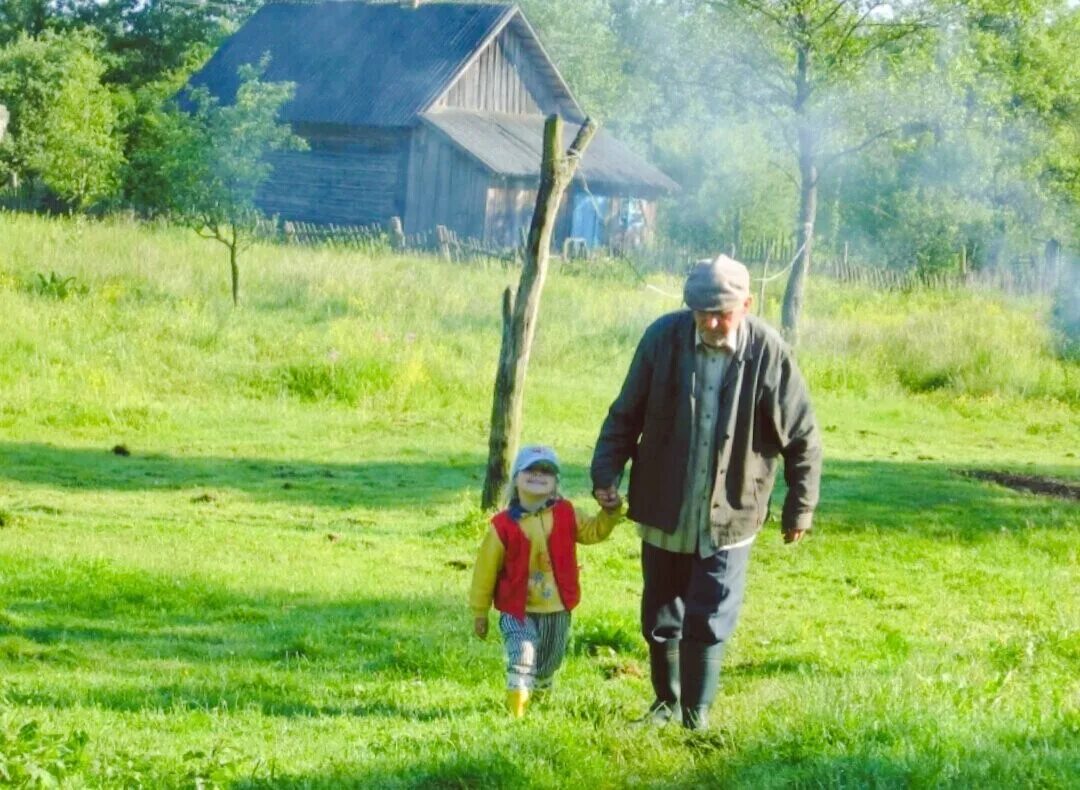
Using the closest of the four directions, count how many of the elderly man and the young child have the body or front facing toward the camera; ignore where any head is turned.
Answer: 2

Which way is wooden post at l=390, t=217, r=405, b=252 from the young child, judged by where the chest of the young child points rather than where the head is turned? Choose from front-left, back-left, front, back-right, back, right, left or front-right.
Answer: back

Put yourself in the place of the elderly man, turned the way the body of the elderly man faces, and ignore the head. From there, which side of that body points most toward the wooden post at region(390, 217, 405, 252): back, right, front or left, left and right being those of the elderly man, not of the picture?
back

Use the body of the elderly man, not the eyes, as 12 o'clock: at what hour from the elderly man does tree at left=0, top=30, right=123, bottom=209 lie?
The tree is roughly at 5 o'clock from the elderly man.

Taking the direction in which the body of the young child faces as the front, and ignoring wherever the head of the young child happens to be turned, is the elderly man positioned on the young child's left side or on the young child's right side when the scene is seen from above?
on the young child's left side

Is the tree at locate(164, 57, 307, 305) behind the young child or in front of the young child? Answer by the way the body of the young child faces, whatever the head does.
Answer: behind

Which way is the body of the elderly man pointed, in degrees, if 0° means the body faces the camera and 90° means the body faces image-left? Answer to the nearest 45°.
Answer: approximately 0°

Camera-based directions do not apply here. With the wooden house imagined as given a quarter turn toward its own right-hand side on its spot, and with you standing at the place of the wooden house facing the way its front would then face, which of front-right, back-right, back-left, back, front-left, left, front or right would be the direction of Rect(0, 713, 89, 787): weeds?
front-left

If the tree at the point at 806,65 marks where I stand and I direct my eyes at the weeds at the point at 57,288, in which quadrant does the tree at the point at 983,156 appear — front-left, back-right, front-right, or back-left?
back-right

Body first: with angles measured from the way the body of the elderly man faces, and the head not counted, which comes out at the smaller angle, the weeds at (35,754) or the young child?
the weeds

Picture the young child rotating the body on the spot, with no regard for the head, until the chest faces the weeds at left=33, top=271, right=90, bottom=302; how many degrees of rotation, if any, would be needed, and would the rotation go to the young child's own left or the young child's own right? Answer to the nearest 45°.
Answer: approximately 135° to the young child's own right

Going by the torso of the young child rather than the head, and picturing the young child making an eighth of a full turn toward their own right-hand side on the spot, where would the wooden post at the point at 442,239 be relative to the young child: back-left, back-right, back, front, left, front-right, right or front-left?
back-right
